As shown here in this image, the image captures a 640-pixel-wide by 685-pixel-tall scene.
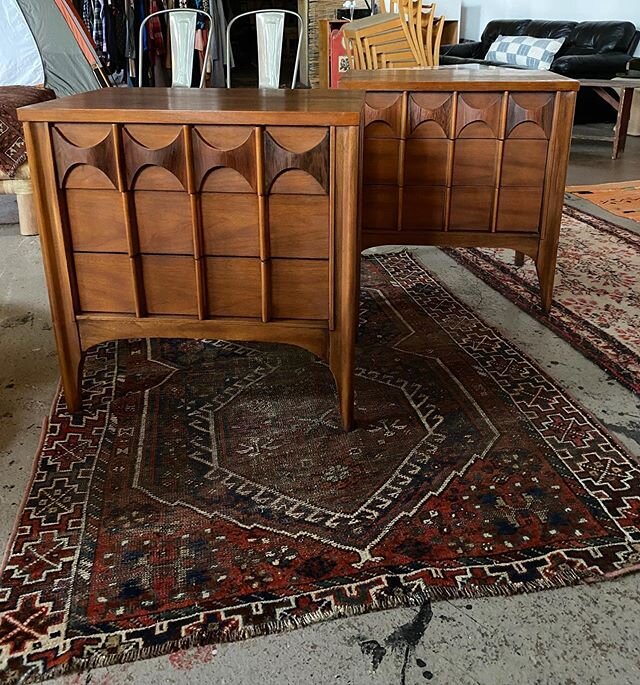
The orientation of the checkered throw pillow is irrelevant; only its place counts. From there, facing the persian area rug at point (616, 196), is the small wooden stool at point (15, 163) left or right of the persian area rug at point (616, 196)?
right

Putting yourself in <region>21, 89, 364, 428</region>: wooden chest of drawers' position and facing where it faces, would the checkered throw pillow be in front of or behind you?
behind

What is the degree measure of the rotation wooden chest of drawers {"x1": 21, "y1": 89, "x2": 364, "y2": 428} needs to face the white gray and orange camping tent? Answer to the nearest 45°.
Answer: approximately 180°

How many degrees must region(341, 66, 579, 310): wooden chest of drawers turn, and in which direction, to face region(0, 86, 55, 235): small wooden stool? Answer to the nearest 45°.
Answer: approximately 90° to its right

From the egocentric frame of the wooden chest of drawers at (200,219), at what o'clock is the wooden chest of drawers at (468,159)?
the wooden chest of drawers at (468,159) is roughly at 8 o'clock from the wooden chest of drawers at (200,219).

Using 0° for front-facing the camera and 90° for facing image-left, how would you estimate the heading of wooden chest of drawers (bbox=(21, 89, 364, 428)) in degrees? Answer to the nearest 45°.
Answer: approximately 0°

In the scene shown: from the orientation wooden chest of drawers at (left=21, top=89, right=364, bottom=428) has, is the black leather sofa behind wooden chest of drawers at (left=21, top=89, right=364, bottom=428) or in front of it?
behind

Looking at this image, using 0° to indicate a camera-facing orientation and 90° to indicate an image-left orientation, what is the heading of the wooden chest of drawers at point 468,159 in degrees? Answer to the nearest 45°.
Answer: approximately 0°

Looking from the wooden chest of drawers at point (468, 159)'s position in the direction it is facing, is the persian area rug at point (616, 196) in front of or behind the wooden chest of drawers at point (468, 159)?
behind

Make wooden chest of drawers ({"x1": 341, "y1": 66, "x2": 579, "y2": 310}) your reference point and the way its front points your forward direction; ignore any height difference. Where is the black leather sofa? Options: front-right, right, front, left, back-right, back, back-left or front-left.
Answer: back

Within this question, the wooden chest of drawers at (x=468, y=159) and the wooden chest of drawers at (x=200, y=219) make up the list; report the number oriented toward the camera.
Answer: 2
